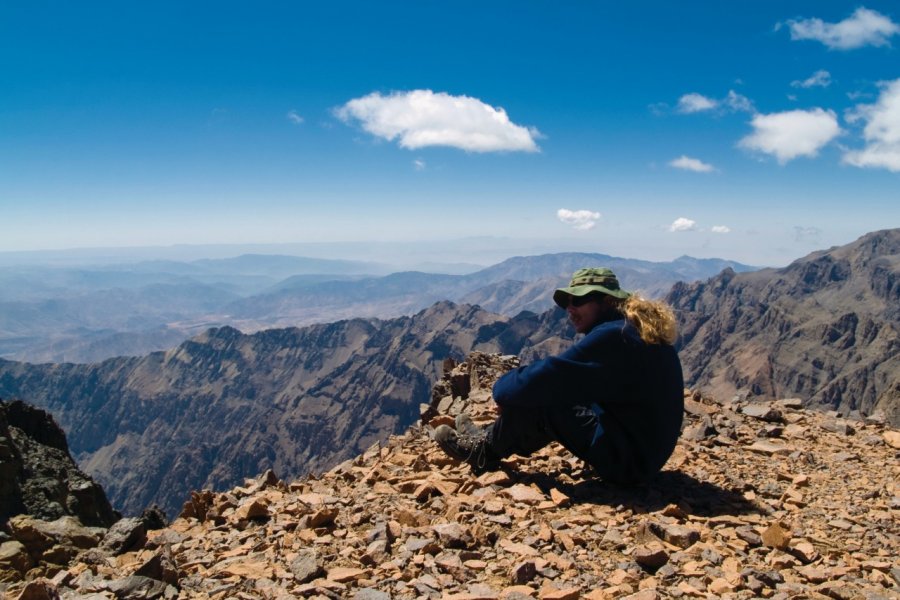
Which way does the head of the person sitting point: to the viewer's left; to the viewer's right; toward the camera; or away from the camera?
to the viewer's left

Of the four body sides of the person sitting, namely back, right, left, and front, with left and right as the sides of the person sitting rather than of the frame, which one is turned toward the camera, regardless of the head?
left
